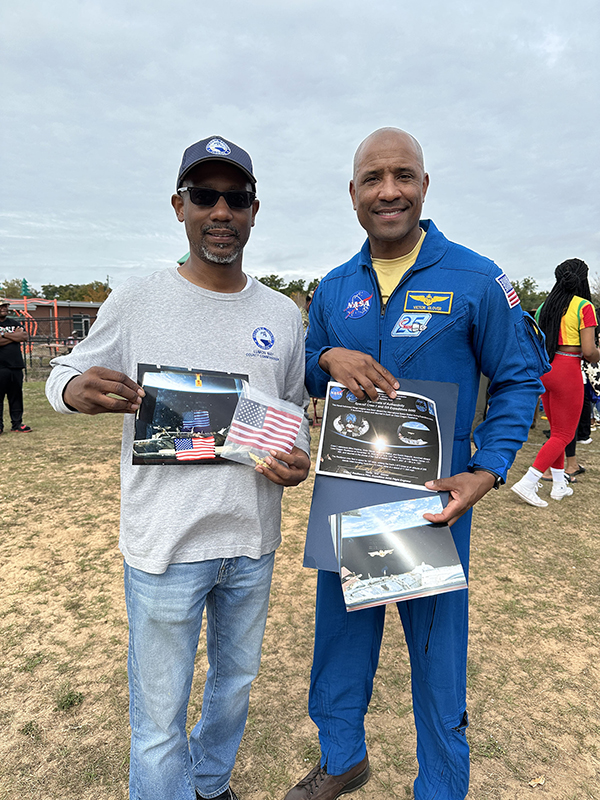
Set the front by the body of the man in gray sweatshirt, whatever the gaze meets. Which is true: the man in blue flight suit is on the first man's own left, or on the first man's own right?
on the first man's own left

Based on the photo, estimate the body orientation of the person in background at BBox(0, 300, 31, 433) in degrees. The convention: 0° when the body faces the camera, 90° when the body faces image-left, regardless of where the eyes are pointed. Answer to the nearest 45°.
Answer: approximately 315°

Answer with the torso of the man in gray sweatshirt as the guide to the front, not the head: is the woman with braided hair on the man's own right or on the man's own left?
on the man's own left

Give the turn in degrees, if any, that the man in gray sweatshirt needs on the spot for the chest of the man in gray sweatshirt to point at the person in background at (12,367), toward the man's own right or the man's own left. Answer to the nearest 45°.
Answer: approximately 180°
